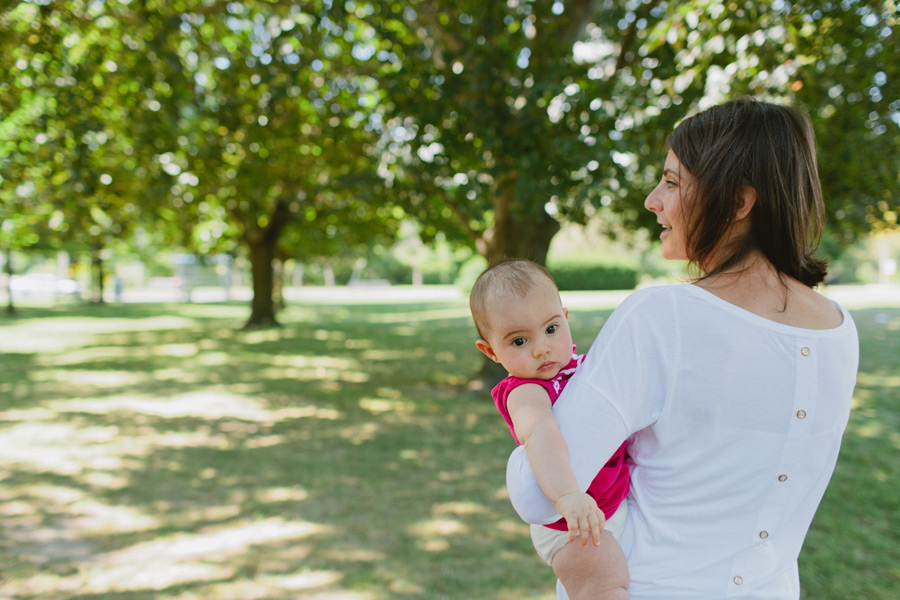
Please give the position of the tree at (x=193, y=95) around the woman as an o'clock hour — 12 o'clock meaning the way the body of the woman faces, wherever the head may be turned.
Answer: The tree is roughly at 12 o'clock from the woman.

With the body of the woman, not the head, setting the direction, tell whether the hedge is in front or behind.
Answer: in front

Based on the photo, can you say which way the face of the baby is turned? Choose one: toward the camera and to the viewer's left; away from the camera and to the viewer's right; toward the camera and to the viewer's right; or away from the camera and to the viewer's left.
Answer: toward the camera and to the viewer's right

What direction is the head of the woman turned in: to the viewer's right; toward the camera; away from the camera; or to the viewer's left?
to the viewer's left

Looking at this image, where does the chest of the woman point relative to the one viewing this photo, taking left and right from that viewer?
facing away from the viewer and to the left of the viewer

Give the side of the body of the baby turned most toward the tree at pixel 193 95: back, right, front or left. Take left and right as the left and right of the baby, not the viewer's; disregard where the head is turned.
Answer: back

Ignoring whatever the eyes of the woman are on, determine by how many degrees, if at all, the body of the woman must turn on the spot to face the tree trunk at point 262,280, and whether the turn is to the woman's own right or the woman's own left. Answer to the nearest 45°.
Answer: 0° — they already face it

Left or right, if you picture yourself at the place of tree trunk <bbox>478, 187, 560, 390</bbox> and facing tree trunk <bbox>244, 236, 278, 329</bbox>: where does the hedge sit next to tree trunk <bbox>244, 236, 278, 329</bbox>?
right

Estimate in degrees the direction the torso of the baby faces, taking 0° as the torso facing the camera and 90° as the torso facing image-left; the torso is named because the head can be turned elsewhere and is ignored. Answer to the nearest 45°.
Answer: approximately 315°

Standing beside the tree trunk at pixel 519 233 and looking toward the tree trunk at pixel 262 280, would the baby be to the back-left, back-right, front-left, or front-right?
back-left

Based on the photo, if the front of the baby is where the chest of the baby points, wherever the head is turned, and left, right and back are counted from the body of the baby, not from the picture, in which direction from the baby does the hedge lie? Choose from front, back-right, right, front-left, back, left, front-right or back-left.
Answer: back-left

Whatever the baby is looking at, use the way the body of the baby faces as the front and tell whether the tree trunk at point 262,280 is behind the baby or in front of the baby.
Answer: behind
